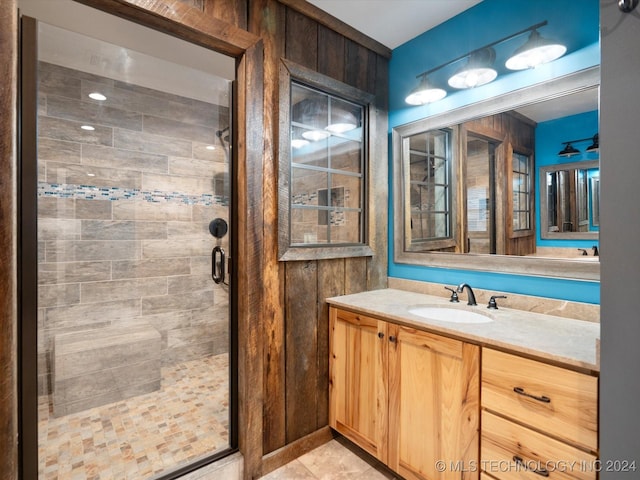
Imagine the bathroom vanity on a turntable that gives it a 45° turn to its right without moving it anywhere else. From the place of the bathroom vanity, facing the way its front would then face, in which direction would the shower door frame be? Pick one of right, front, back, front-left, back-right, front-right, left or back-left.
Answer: front

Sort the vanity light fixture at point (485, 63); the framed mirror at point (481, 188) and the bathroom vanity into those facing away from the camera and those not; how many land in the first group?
0

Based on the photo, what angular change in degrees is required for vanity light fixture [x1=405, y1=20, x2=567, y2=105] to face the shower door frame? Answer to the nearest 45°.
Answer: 0° — it already faces it

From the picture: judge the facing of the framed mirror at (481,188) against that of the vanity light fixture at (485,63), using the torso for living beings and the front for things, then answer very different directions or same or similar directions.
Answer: same or similar directions

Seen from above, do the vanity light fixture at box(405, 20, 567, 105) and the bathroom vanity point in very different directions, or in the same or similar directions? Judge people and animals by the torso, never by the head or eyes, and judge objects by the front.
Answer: same or similar directions

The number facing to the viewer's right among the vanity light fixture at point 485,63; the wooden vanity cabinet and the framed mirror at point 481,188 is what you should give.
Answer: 0

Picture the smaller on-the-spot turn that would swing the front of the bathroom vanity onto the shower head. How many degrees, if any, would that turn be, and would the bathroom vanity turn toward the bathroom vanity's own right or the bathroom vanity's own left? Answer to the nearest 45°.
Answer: approximately 45° to the bathroom vanity's own right

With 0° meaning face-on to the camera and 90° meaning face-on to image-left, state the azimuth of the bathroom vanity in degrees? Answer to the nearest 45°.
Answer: approximately 45°

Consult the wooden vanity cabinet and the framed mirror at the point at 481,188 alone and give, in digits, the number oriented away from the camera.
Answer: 0

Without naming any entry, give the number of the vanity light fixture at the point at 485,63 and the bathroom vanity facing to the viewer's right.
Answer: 0

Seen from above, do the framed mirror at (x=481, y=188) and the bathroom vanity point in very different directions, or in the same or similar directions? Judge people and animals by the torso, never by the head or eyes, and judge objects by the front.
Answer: same or similar directions
